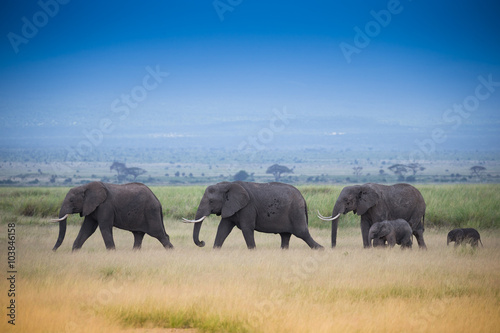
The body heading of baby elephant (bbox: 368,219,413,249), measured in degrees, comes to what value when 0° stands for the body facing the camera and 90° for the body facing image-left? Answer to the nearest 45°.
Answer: approximately 90°

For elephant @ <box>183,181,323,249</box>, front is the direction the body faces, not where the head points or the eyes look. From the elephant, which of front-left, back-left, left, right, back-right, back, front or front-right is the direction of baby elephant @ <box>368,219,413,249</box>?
back

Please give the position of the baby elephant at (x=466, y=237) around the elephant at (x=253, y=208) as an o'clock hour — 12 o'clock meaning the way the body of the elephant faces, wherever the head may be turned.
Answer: The baby elephant is roughly at 6 o'clock from the elephant.

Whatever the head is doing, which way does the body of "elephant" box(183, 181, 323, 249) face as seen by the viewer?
to the viewer's left

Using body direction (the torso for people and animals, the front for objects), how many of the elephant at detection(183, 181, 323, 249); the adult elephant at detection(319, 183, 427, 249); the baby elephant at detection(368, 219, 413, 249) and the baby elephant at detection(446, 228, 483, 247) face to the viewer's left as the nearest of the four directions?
4

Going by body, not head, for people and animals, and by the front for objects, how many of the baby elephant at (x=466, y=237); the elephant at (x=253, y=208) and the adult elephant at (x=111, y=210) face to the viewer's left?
3

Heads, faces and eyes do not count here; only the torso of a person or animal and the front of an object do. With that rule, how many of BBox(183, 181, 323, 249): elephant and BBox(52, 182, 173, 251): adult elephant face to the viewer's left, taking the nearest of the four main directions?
2

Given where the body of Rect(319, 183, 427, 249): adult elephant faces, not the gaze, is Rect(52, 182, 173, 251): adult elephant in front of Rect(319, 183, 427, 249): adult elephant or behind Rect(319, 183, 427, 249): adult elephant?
in front

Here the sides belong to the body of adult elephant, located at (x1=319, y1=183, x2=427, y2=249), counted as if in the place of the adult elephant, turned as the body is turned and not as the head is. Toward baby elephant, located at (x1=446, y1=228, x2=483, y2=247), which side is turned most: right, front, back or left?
back

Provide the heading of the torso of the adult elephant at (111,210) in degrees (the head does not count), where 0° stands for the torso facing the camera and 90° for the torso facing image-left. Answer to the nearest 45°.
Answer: approximately 90°

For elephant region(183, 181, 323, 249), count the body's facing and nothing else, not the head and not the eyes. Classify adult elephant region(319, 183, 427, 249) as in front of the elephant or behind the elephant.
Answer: behind

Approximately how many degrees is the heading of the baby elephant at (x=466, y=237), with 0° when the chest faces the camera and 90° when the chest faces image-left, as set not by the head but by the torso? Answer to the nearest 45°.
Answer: approximately 90°

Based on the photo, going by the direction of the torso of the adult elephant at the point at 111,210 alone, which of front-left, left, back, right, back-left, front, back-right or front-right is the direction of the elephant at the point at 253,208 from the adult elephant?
back

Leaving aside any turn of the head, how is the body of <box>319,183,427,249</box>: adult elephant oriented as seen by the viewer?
to the viewer's left
